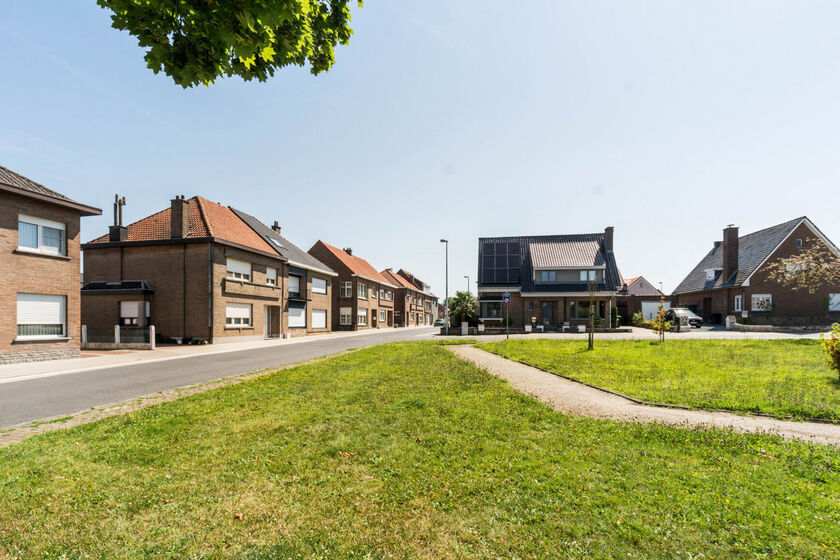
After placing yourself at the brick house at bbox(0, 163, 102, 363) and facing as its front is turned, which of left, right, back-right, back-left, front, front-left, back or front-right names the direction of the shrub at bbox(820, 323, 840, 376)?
front

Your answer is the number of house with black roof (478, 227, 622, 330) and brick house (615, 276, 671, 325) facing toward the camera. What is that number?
2

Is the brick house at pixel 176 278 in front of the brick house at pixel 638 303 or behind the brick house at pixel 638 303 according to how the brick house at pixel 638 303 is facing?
in front

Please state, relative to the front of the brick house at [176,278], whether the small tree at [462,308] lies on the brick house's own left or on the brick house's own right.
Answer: on the brick house's own left

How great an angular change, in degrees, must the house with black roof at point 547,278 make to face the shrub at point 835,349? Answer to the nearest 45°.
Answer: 0° — it already faces it

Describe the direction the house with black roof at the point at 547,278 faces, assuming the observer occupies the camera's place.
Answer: facing the viewer

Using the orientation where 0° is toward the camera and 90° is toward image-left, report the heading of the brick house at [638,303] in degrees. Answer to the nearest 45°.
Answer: approximately 0°

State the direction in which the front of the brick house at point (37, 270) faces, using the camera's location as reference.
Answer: facing the viewer and to the right of the viewer

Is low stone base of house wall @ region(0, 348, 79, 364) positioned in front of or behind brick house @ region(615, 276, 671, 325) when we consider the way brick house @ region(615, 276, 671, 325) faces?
in front
